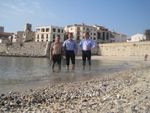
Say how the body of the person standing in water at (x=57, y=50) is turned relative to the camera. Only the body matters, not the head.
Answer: toward the camera
